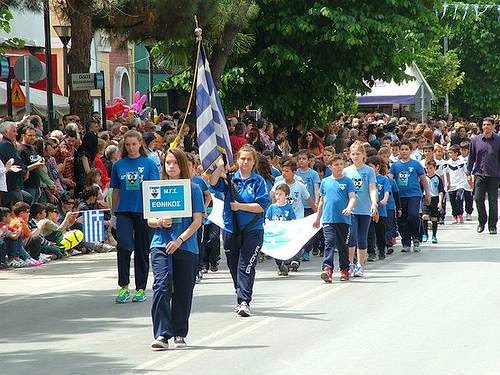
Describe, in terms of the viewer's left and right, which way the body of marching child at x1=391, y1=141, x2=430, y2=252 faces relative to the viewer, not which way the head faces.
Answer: facing the viewer

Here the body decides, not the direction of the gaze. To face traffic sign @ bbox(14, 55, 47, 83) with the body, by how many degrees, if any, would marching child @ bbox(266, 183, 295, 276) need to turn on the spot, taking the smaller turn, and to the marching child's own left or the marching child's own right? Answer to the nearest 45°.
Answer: approximately 135° to the marching child's own right

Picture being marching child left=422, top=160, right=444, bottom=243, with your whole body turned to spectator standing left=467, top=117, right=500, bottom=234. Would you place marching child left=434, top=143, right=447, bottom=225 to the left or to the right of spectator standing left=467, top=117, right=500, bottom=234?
left

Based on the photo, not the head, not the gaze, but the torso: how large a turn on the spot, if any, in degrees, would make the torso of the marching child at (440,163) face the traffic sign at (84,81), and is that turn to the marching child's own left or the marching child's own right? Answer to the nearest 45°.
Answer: approximately 45° to the marching child's own right

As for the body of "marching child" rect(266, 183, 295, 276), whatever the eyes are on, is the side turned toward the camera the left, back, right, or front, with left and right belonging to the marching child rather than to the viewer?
front

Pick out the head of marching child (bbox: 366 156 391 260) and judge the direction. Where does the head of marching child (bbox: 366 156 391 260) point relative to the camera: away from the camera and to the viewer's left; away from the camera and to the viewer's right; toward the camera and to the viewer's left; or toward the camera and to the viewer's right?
toward the camera and to the viewer's left

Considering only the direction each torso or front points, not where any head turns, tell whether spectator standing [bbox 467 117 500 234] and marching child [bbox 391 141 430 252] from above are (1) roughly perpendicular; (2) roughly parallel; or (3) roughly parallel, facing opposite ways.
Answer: roughly parallel

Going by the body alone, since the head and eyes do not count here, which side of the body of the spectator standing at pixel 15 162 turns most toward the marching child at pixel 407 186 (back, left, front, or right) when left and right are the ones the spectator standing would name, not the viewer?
front

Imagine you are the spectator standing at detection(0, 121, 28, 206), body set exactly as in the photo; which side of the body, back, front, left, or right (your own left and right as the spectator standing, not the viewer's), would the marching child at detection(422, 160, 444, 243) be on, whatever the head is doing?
front

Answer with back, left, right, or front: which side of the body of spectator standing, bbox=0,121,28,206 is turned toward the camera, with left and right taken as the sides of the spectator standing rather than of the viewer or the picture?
right

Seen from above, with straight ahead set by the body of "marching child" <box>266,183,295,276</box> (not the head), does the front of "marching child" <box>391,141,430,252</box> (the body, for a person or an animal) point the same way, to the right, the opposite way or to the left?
the same way
